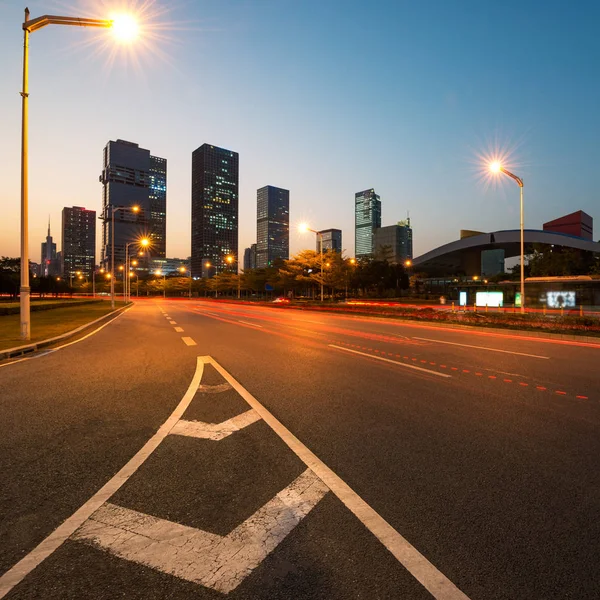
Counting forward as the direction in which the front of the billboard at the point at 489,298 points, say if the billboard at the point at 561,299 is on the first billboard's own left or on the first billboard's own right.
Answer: on the first billboard's own left

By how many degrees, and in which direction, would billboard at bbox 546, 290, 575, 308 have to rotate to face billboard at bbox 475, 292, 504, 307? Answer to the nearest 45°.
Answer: approximately 90° to its right

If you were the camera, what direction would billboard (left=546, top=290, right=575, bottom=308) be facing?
facing the viewer

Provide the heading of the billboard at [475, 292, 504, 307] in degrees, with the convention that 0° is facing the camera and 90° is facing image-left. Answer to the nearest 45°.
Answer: approximately 0°

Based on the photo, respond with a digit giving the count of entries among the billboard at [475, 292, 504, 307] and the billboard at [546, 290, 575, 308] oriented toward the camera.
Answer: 2
